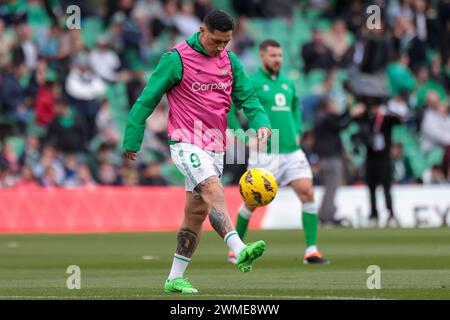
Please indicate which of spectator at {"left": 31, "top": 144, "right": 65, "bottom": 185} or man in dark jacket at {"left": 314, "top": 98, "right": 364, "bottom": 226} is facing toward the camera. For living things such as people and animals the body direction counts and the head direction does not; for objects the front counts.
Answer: the spectator

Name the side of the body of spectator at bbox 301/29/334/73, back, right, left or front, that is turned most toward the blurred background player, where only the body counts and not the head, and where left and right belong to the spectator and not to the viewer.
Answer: front

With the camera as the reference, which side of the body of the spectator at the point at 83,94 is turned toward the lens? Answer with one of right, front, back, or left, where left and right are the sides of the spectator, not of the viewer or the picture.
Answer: front

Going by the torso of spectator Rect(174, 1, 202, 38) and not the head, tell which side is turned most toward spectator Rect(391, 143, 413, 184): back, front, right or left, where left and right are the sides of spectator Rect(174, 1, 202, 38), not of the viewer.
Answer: left

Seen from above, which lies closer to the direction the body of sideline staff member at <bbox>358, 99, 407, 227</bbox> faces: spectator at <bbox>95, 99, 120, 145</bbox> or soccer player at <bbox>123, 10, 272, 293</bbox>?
the soccer player

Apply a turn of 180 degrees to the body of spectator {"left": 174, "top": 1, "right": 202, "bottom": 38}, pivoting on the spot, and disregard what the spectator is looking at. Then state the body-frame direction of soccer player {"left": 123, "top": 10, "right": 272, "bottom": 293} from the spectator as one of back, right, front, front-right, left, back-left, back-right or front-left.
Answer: back

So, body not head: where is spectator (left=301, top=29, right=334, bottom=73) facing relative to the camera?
toward the camera

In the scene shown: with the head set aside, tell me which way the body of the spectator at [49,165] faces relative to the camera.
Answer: toward the camera

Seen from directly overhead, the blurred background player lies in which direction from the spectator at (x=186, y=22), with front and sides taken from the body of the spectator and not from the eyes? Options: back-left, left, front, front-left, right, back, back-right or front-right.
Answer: front
